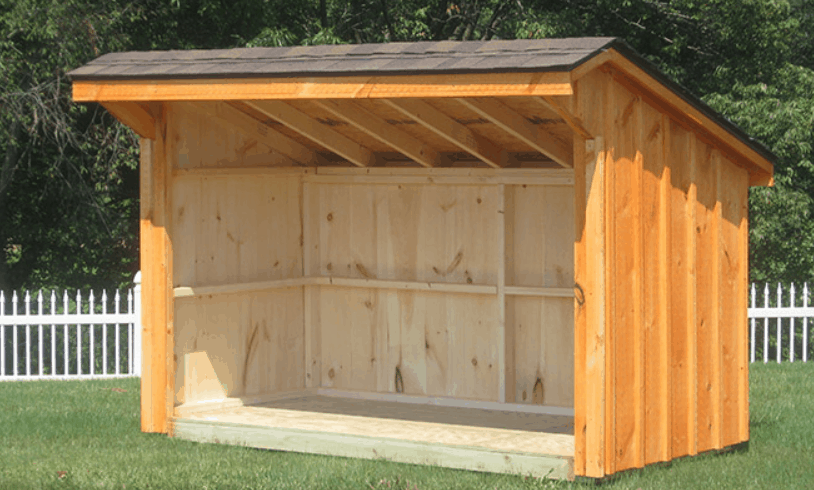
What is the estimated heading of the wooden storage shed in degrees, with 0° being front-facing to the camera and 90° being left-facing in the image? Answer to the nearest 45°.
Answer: approximately 45°
